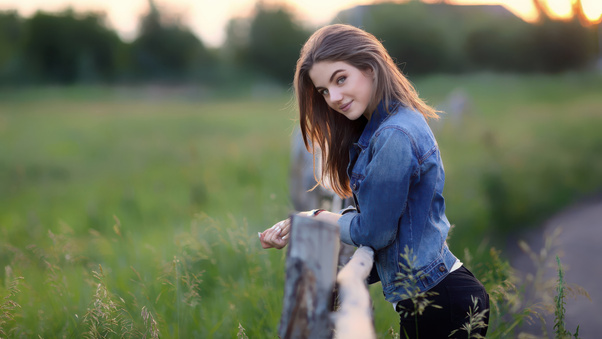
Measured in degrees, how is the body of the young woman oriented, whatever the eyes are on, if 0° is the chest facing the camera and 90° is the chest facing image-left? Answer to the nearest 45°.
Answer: approximately 90°
